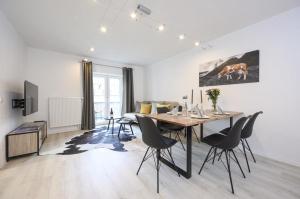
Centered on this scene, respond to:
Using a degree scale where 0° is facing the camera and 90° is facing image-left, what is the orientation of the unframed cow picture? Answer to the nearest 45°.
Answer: approximately 45°

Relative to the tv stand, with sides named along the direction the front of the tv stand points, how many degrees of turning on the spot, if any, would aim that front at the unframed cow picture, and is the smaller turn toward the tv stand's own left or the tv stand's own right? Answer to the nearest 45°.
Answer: approximately 45° to the tv stand's own right

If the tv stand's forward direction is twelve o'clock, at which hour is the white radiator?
The white radiator is roughly at 10 o'clock from the tv stand.

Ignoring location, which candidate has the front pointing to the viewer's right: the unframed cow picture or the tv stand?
the tv stand

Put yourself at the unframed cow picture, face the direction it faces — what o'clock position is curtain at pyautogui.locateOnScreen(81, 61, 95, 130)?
The curtain is roughly at 1 o'clock from the unframed cow picture.

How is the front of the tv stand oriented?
to the viewer's right

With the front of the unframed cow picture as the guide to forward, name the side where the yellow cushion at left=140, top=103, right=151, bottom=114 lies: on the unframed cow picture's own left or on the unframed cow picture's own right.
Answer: on the unframed cow picture's own right

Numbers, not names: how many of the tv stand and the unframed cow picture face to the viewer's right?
1

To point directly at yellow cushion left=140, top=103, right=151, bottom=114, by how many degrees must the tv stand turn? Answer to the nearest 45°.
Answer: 0° — it already faces it

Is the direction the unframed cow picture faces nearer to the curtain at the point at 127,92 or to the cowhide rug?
the cowhide rug
